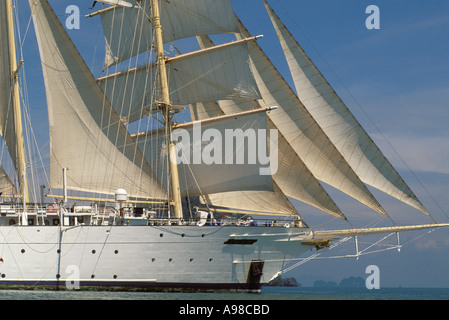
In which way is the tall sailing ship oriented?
to the viewer's right
